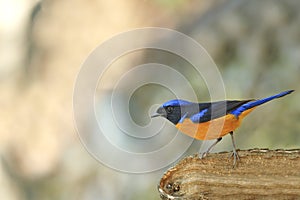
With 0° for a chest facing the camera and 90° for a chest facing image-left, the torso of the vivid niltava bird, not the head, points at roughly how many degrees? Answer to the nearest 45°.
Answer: approximately 90°
